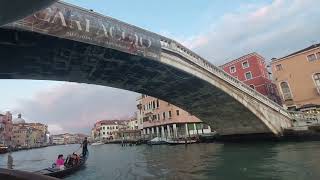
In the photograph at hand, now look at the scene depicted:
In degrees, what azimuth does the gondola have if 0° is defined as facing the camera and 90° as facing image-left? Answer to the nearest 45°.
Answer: approximately 90°

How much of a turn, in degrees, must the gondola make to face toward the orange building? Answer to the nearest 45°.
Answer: approximately 180°
